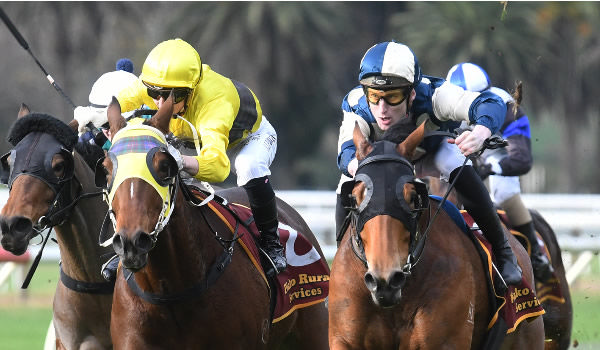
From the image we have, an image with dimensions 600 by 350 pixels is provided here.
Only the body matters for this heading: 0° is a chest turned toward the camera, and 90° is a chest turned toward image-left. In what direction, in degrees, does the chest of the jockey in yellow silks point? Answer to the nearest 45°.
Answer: approximately 45°

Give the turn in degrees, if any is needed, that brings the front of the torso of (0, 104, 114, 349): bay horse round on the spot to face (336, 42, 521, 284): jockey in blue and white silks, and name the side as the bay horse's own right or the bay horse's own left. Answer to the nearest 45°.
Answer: approximately 90° to the bay horse's own left

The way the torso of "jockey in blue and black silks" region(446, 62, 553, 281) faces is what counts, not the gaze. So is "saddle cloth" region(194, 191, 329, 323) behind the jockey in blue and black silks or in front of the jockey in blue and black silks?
in front

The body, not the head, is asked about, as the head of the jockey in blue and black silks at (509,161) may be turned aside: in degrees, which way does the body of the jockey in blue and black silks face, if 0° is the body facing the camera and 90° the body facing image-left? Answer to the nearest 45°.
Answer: approximately 45°

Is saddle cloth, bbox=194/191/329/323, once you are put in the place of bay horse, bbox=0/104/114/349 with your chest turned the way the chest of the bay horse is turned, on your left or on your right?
on your left

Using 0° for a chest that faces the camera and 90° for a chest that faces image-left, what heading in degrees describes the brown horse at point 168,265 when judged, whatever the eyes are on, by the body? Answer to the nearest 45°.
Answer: approximately 45°

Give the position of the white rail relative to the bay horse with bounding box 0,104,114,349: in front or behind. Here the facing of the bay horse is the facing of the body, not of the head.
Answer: behind

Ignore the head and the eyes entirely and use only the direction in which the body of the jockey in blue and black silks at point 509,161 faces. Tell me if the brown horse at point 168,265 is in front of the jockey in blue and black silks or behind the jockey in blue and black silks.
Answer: in front

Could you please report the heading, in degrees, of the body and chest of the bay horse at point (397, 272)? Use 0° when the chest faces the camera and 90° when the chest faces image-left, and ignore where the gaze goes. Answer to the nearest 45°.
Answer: approximately 45°

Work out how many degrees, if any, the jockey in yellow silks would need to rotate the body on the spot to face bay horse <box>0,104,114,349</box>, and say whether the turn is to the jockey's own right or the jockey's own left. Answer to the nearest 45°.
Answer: approximately 45° to the jockey's own right

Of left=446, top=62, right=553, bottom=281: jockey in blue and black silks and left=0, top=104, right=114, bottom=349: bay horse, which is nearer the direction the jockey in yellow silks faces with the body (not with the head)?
the bay horse
